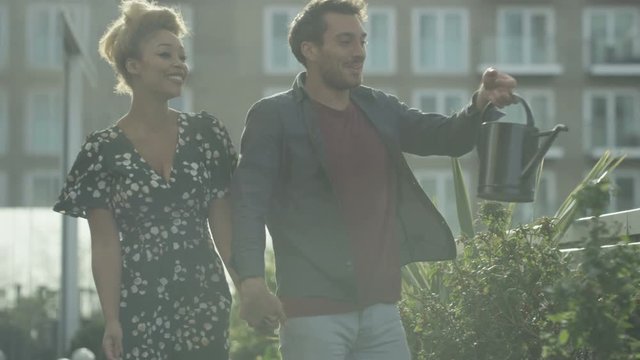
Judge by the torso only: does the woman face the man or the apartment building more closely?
the man

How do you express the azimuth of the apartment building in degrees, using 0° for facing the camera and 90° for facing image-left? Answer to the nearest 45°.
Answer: approximately 0°

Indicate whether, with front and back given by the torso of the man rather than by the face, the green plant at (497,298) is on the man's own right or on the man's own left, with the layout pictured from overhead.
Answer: on the man's own left

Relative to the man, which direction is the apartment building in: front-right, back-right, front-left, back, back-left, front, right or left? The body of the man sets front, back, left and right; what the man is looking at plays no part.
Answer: back-left
